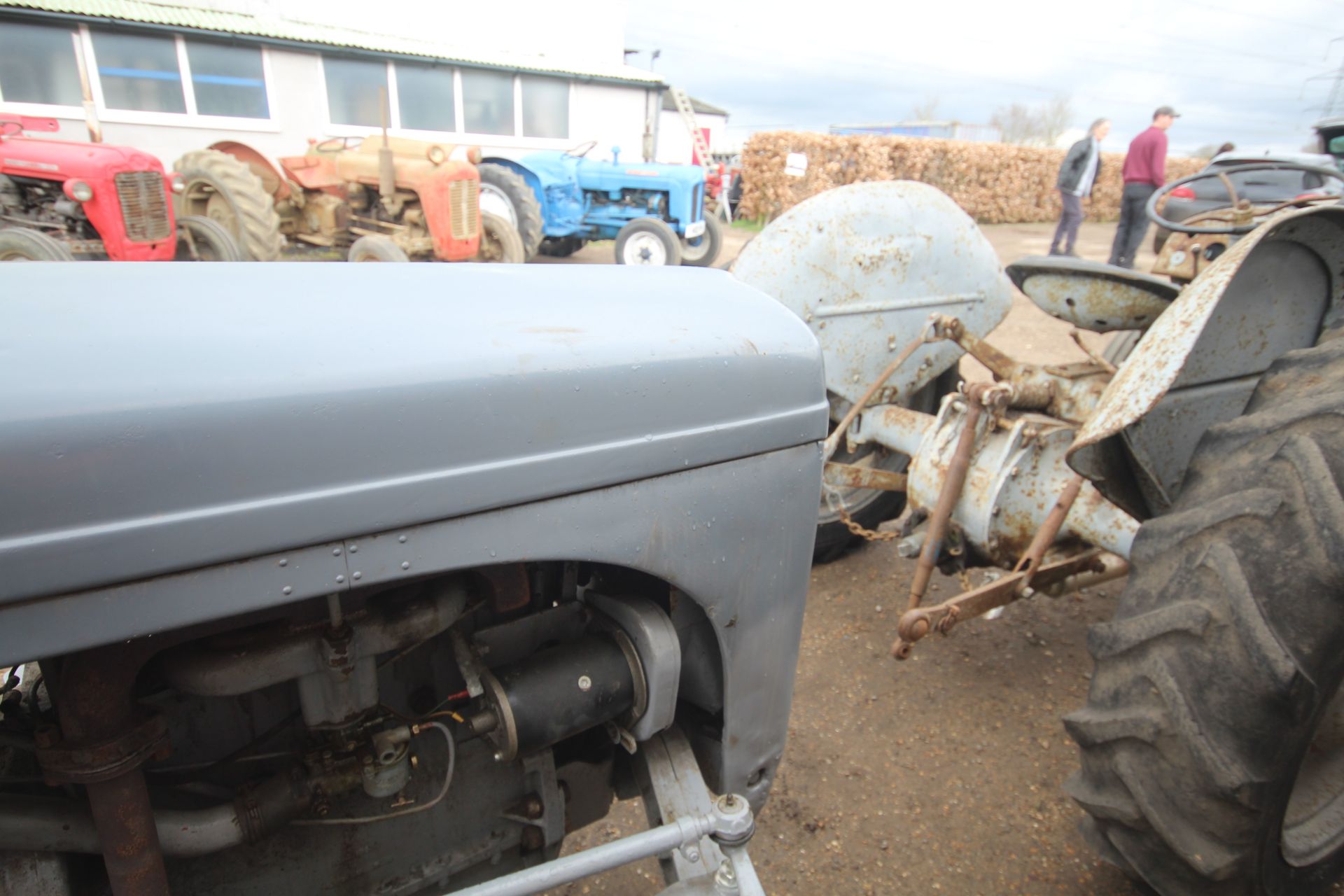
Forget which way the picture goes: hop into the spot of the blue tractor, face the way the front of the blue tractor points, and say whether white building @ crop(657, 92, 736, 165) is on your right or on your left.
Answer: on your left

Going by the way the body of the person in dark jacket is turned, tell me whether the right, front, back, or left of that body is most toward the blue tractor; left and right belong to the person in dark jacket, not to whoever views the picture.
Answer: back

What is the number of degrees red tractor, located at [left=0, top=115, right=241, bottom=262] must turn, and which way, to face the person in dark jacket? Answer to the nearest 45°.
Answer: approximately 45° to its left

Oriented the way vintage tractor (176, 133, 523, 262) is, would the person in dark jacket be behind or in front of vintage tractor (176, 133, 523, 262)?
in front

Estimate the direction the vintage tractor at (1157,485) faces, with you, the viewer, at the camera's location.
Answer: facing away from the viewer and to the right of the viewer

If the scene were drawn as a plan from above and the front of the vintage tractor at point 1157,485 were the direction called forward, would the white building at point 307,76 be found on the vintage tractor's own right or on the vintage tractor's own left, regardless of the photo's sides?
on the vintage tractor's own left

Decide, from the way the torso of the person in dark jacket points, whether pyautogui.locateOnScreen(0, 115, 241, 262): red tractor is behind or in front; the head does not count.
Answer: behind

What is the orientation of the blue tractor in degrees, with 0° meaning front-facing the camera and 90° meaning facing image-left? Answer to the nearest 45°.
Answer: approximately 315°

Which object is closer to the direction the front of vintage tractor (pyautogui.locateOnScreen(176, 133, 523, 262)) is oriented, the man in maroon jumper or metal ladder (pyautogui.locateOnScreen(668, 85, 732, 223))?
the man in maroon jumper
